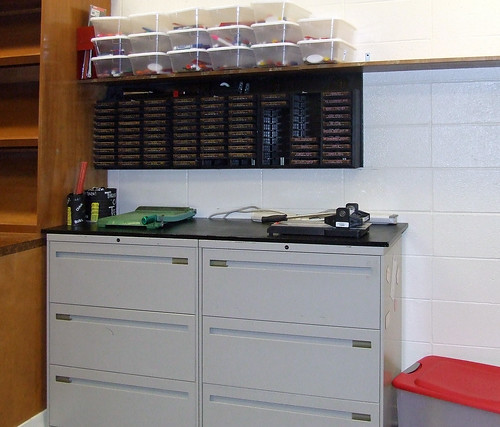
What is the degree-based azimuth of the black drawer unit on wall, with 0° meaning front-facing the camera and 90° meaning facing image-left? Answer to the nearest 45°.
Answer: approximately 0°

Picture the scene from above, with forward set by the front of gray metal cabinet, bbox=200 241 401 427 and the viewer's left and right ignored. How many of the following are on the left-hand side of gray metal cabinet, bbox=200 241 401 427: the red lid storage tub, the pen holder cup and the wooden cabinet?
1

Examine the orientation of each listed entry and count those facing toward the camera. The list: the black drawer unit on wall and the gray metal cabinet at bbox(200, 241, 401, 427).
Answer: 2

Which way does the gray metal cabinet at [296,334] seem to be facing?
toward the camera
